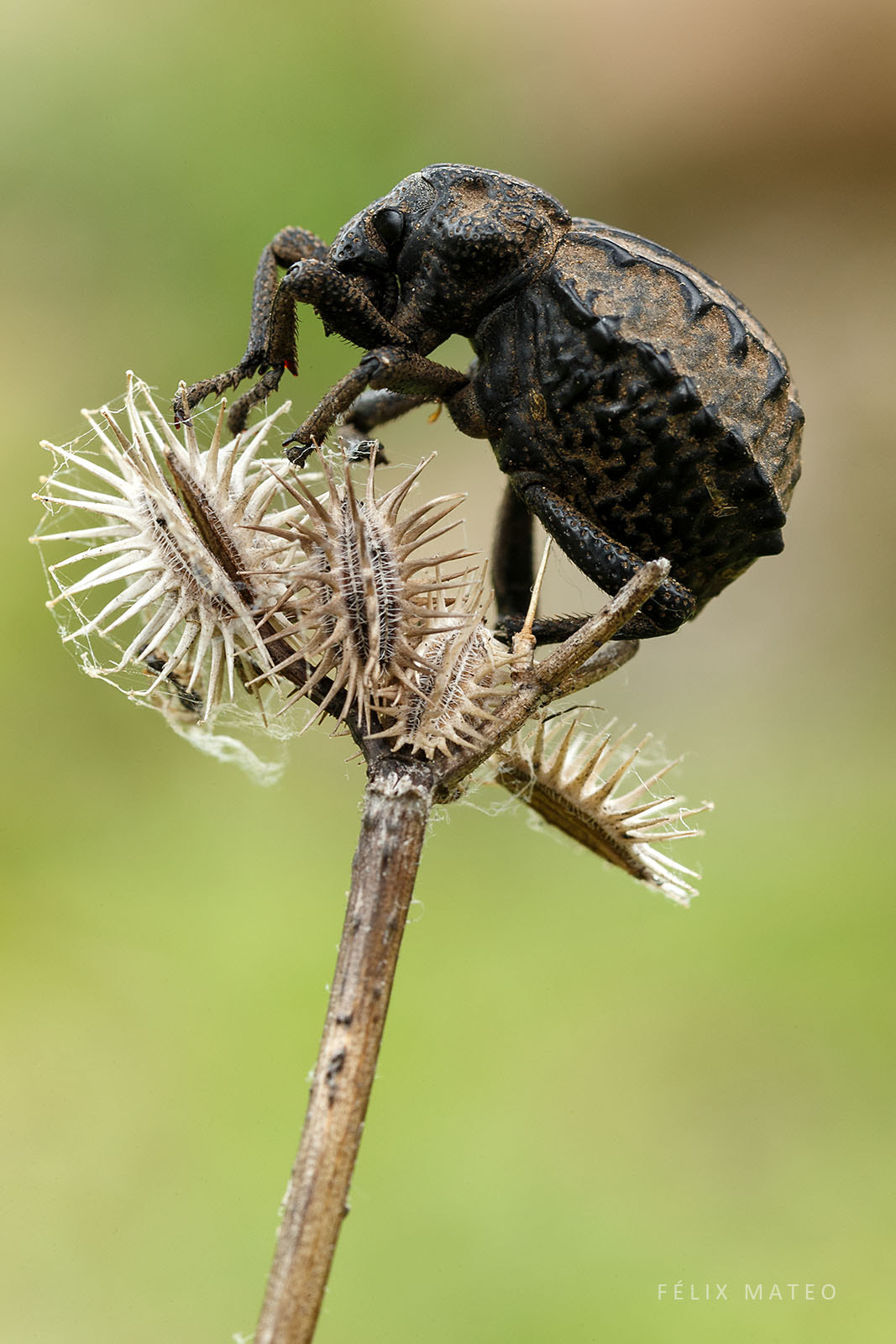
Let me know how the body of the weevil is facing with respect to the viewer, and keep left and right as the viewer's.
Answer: facing to the left of the viewer
